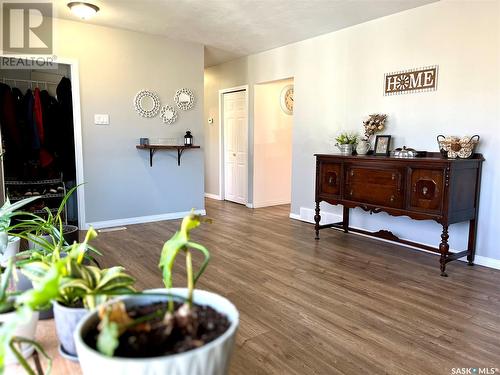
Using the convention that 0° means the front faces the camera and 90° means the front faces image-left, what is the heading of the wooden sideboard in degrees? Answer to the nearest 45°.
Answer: approximately 45°

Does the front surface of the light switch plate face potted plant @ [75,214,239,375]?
yes

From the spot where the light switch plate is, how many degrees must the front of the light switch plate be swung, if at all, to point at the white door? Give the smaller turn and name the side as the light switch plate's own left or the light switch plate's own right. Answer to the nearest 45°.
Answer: approximately 135° to the light switch plate's own left

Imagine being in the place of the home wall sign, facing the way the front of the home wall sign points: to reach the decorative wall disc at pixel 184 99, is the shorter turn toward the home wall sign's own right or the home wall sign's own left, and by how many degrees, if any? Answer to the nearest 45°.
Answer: approximately 45° to the home wall sign's own right

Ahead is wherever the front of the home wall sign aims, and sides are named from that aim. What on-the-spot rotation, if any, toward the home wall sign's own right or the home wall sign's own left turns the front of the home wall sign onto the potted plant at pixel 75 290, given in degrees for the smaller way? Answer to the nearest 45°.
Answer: approximately 45° to the home wall sign's own left

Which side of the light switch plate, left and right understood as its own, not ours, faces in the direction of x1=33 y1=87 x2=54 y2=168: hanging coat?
right

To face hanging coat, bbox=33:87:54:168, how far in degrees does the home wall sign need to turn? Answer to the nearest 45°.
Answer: approximately 45° to its right
